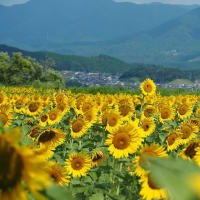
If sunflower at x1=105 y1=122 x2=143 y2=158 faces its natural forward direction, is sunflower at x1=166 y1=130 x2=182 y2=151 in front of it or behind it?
behind

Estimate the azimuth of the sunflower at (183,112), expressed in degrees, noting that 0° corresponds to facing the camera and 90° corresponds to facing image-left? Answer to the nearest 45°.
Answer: approximately 0°

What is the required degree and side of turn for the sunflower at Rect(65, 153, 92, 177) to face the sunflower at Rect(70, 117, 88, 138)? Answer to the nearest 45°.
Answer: approximately 180°

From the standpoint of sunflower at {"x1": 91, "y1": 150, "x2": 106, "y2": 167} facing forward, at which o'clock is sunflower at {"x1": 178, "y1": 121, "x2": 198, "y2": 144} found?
sunflower at {"x1": 178, "y1": 121, "x2": 198, "y2": 144} is roughly at 7 o'clock from sunflower at {"x1": 91, "y1": 150, "x2": 106, "y2": 167}.

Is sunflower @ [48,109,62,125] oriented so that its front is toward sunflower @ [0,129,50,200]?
yes
